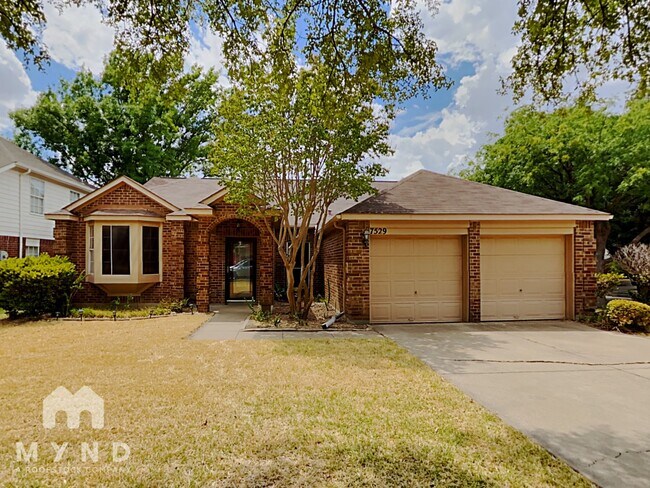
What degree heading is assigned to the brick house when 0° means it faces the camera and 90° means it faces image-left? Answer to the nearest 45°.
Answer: approximately 0°

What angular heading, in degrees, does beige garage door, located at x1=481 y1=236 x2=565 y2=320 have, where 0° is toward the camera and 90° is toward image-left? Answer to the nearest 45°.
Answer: approximately 0°

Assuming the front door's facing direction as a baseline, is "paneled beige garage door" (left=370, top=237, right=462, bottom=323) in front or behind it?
in front

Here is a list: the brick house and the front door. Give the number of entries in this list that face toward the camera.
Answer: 2

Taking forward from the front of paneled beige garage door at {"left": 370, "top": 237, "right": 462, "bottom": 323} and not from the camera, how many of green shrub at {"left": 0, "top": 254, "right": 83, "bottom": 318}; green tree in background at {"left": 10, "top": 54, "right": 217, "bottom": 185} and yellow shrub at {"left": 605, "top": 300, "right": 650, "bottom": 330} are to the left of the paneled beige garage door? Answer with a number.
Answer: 1

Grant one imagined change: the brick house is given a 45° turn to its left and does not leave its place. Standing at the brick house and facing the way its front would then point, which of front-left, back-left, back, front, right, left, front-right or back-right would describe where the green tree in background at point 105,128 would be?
back

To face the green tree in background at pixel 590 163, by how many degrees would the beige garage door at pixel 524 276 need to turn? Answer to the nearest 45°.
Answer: approximately 180°

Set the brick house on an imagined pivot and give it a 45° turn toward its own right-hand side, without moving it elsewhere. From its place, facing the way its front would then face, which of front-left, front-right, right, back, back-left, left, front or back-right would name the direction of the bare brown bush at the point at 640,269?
back-left
